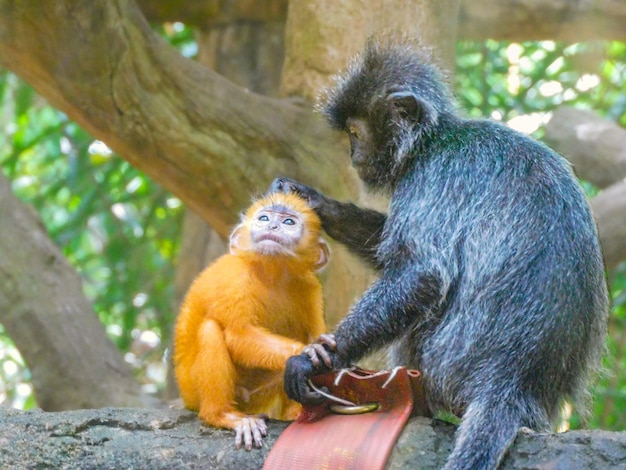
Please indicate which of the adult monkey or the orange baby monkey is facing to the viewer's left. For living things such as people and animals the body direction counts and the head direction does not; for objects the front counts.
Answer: the adult monkey

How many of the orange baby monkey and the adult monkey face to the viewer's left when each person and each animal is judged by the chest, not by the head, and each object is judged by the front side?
1

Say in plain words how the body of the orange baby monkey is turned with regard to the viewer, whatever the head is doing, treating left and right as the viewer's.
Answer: facing the viewer and to the right of the viewer

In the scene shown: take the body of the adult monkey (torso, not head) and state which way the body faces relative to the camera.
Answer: to the viewer's left

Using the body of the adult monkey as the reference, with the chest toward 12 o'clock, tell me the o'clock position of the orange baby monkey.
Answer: The orange baby monkey is roughly at 12 o'clock from the adult monkey.
